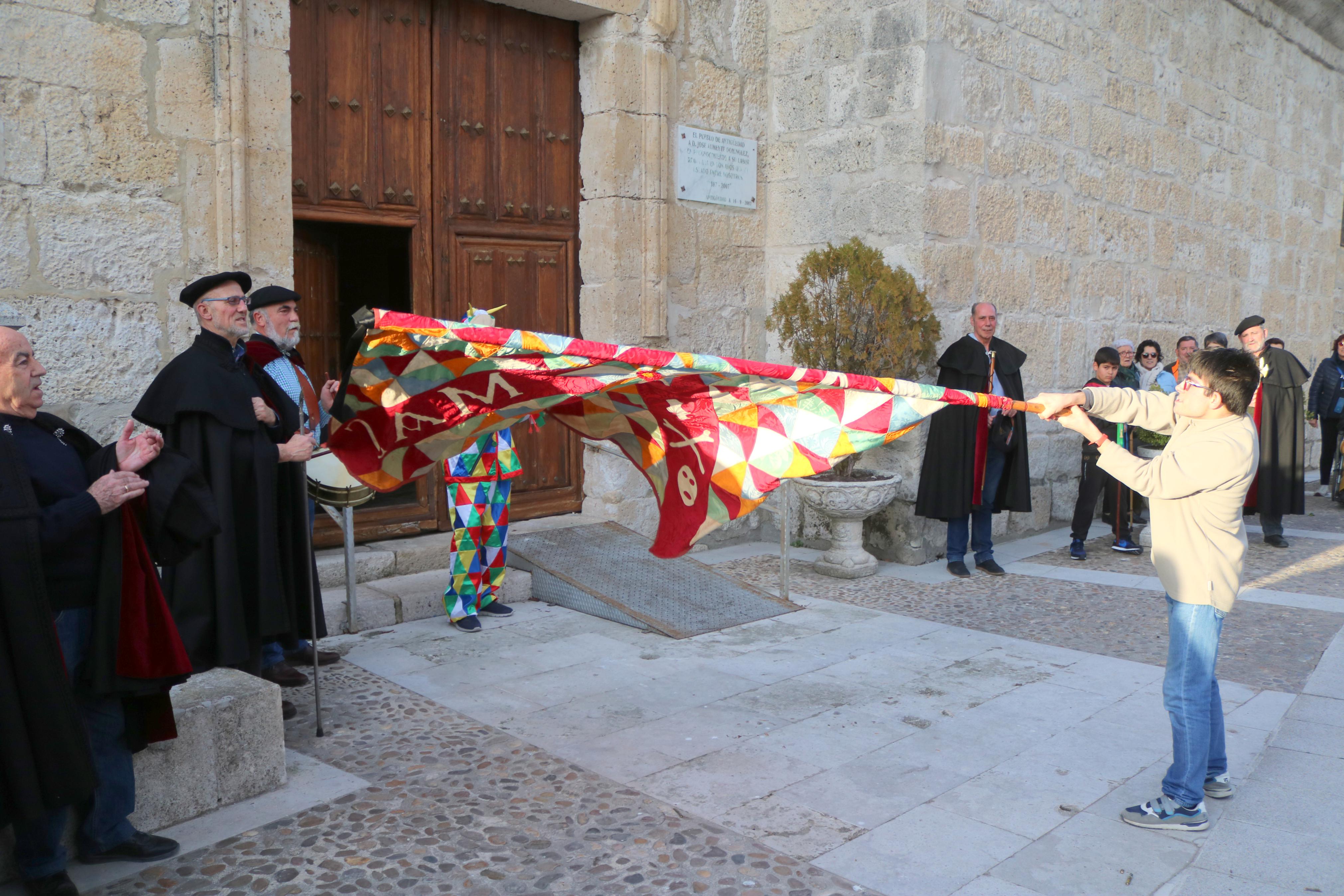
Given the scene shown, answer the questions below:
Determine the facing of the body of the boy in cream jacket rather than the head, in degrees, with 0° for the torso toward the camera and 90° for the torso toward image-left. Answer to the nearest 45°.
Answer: approximately 90°

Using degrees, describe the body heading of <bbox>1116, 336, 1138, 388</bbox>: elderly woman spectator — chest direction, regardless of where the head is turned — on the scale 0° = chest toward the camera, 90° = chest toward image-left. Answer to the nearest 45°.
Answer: approximately 0°

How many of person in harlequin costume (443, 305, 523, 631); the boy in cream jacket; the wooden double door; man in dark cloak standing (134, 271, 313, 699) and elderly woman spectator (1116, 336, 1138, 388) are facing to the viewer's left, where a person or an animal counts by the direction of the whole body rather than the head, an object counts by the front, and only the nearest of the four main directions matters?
1

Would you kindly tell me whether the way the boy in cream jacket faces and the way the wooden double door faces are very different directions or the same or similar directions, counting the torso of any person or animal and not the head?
very different directions

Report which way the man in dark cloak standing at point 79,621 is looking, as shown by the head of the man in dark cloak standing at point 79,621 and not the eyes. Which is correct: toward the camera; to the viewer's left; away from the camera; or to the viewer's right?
to the viewer's right

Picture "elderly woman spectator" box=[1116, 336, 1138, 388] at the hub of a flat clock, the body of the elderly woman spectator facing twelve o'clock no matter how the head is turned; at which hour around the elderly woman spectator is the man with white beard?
The man with white beard is roughly at 1 o'clock from the elderly woman spectator.

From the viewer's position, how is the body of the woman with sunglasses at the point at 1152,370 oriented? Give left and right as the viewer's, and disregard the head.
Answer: facing the viewer

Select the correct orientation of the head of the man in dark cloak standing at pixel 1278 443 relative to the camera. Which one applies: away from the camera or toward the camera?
toward the camera

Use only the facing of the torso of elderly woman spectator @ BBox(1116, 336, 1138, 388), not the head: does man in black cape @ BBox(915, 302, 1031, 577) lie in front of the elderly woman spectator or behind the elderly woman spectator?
in front

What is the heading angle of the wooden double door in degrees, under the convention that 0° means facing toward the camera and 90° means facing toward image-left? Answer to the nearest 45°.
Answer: approximately 315°

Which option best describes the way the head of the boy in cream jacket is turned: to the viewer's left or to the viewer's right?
to the viewer's left

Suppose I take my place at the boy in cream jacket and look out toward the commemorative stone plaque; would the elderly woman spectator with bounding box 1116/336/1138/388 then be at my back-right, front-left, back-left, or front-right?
front-right

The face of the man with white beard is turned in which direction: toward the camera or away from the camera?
toward the camera

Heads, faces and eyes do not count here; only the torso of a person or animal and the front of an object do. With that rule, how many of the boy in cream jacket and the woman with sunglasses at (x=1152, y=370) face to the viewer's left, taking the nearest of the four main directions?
1

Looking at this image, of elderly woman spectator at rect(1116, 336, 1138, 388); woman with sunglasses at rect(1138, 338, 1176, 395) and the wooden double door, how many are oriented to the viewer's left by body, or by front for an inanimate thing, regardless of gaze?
0
